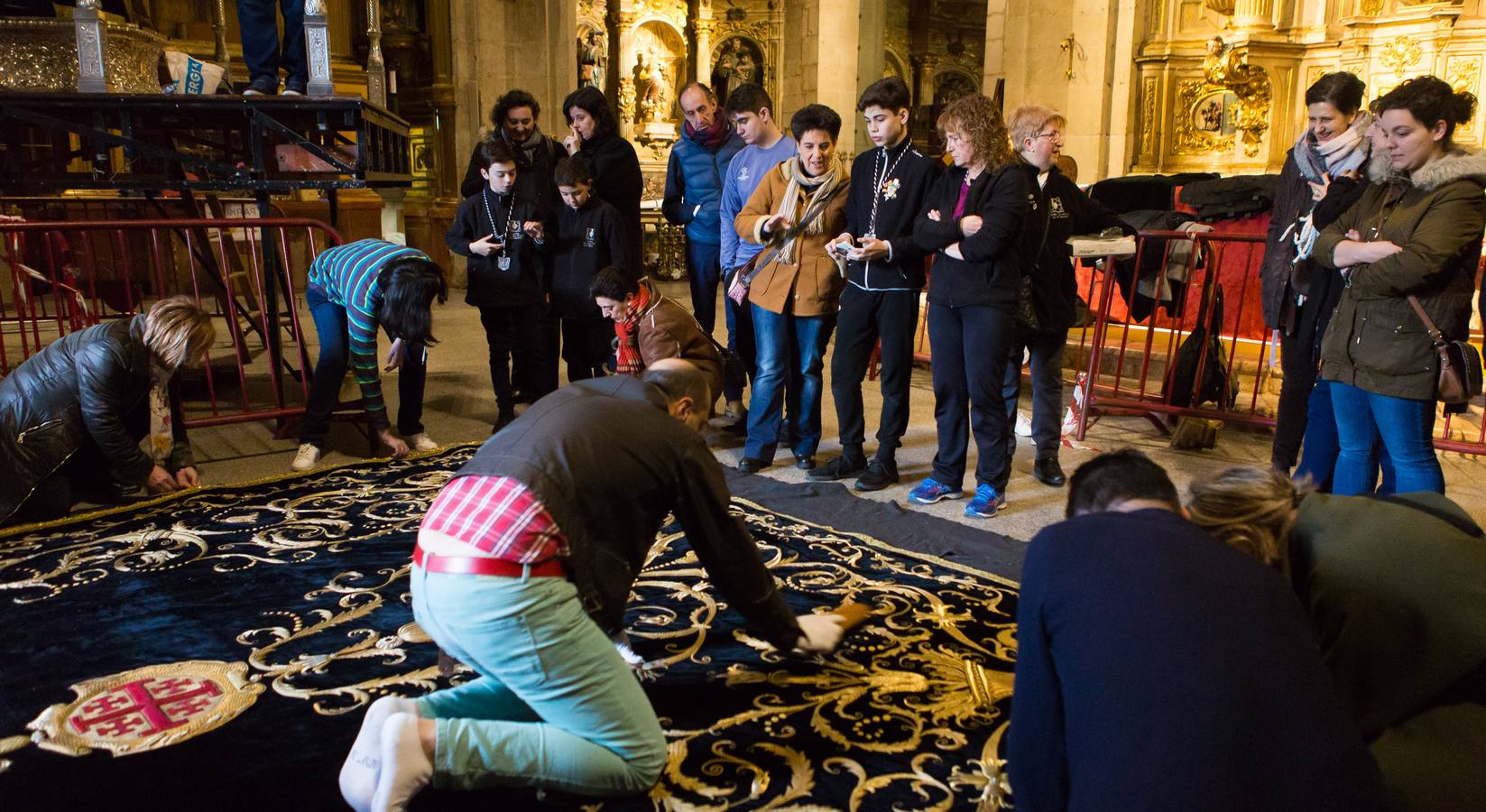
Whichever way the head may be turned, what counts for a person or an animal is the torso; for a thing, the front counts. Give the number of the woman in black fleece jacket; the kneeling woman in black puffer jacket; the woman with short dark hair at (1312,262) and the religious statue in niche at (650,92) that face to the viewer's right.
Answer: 1

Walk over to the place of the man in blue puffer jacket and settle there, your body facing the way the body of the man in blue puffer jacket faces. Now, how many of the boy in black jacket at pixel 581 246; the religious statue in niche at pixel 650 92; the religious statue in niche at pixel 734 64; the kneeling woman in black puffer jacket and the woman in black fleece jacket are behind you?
2

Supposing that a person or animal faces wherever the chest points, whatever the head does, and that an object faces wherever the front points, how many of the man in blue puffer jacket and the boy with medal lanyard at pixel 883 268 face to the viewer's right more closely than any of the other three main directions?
0

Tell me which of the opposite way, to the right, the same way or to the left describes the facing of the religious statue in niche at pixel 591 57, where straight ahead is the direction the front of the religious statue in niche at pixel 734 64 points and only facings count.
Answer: the same way

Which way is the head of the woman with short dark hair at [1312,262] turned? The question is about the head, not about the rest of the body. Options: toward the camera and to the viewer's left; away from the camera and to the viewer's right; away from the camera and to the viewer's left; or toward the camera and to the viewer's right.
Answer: toward the camera and to the viewer's left

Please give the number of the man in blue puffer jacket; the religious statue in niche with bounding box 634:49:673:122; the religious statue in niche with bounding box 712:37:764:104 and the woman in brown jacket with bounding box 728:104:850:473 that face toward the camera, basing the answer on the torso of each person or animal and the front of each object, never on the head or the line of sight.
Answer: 4

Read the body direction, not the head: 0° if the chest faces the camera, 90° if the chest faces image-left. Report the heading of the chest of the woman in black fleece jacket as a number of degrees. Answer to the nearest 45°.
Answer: approximately 45°

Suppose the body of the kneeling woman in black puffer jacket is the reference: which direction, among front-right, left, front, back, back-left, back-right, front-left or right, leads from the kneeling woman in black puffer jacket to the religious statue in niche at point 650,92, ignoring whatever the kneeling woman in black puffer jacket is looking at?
front-left

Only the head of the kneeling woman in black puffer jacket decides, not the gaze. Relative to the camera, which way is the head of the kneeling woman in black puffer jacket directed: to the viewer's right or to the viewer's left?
to the viewer's right

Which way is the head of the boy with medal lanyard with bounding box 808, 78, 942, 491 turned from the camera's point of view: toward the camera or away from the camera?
toward the camera

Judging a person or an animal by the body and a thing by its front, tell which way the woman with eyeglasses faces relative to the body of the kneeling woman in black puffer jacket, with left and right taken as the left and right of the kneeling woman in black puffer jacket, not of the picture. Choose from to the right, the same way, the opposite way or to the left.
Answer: to the right

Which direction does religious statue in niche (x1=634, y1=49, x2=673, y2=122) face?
toward the camera

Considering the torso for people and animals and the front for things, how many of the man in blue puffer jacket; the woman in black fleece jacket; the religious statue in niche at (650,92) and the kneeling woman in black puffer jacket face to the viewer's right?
1

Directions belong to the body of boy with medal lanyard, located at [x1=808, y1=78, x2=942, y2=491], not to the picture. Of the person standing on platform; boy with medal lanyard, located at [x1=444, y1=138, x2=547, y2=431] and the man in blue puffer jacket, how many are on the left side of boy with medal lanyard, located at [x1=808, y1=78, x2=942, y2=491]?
0

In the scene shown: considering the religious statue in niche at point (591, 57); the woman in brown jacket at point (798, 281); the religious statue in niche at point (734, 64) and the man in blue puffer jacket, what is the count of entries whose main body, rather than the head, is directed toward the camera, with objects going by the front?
4

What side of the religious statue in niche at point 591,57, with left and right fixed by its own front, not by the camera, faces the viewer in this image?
front

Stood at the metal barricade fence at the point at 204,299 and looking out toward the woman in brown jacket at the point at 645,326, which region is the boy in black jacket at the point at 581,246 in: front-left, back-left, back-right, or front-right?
front-left

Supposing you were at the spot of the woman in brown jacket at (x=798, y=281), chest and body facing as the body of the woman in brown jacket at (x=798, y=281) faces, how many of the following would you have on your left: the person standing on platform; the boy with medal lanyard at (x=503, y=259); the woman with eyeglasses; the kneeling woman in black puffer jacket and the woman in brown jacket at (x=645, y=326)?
1
